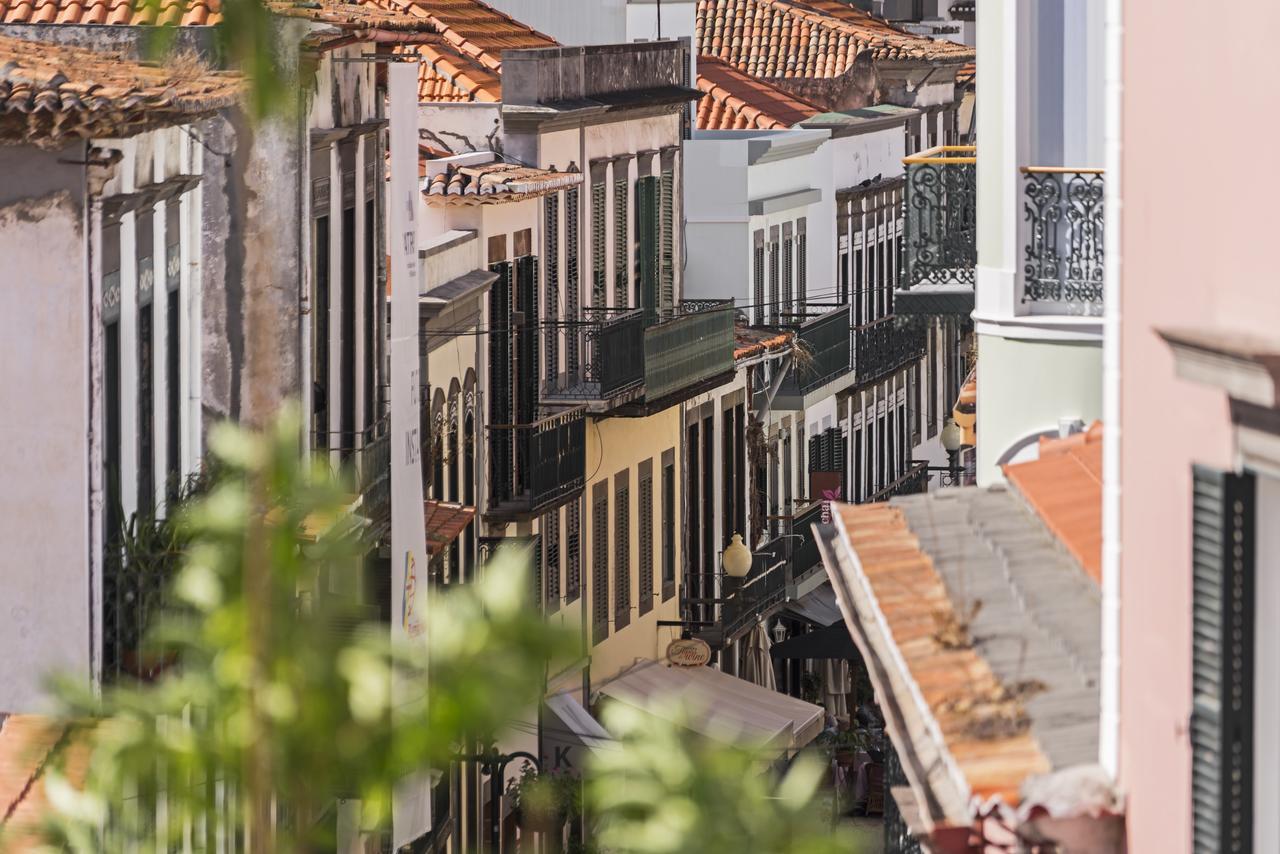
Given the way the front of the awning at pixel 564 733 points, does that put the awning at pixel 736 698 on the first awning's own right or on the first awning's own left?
on the first awning's own left

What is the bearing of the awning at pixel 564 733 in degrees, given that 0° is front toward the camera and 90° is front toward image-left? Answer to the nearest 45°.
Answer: approximately 315°

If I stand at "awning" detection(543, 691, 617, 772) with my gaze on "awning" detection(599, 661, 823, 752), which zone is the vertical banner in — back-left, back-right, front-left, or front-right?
back-right

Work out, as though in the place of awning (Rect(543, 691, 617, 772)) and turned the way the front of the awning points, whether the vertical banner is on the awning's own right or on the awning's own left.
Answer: on the awning's own right
